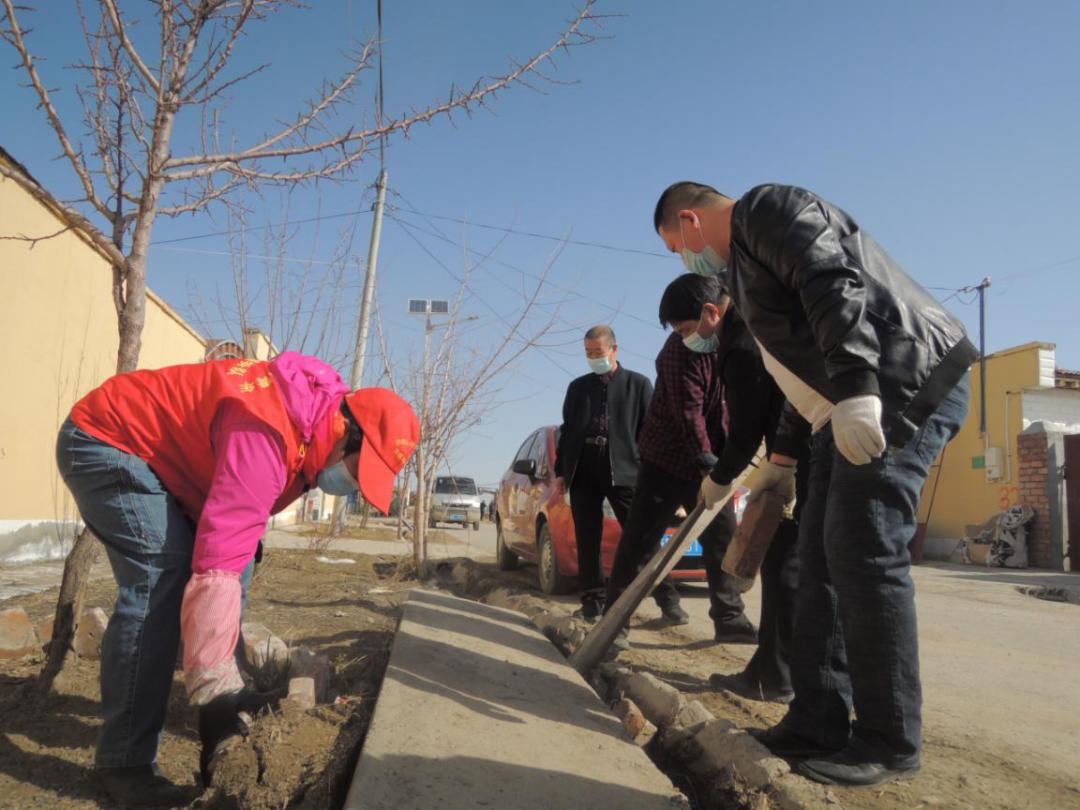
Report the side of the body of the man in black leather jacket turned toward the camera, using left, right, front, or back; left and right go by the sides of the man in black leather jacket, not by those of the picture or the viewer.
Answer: left

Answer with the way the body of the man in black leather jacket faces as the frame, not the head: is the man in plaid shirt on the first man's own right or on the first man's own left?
on the first man's own right

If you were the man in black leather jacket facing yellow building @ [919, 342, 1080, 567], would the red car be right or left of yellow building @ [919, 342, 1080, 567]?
left

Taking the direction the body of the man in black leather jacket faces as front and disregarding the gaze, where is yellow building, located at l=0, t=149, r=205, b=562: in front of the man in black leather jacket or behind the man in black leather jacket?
in front

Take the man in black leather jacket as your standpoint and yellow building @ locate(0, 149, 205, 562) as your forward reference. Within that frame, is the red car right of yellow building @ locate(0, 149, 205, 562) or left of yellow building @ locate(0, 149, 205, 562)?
right
